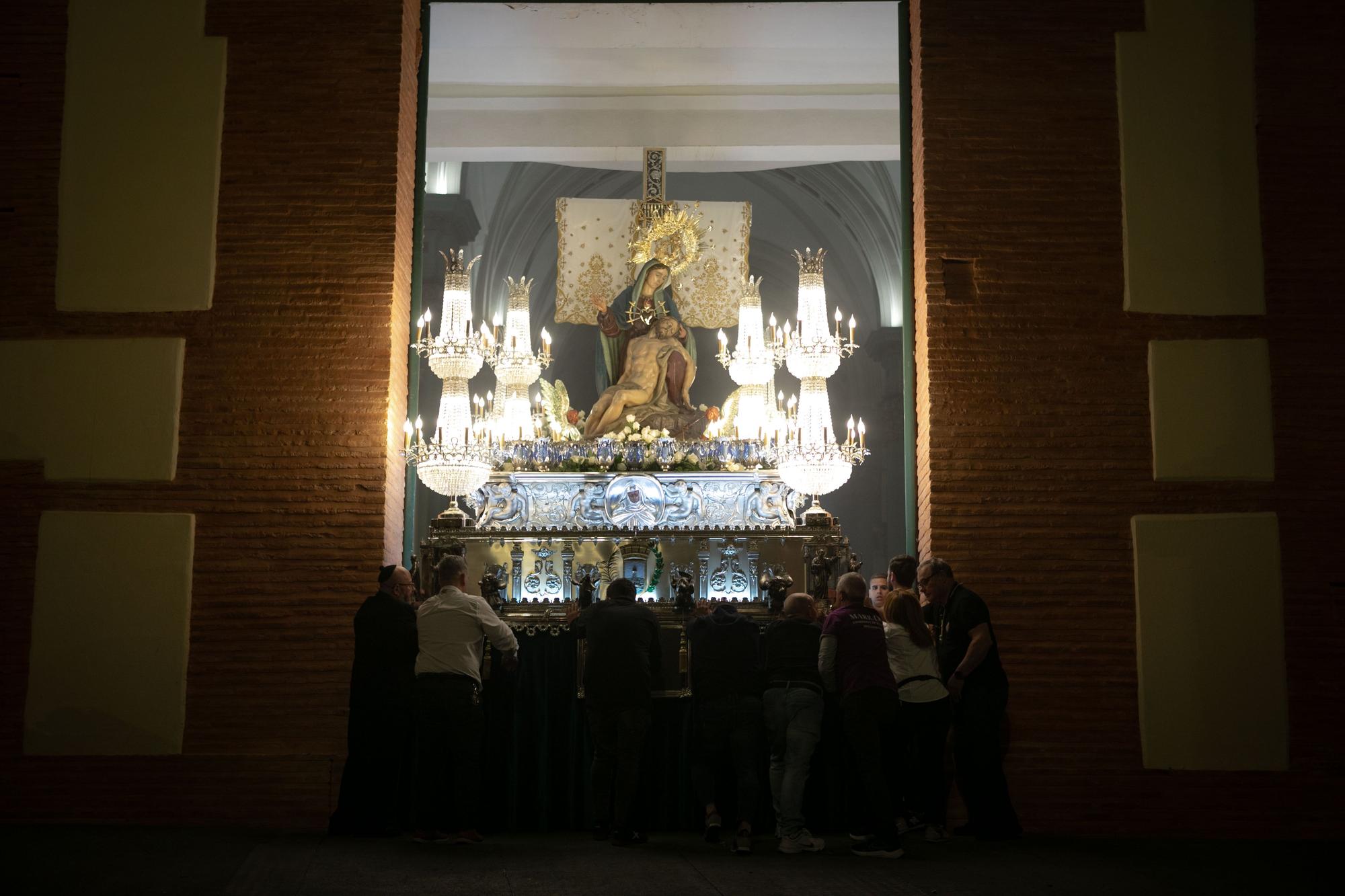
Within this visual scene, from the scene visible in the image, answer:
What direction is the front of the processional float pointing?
toward the camera

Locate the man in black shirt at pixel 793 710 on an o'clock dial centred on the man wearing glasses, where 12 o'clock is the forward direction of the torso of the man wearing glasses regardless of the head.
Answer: The man in black shirt is roughly at 11 o'clock from the man wearing glasses.

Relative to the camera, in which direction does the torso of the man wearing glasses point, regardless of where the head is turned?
to the viewer's left

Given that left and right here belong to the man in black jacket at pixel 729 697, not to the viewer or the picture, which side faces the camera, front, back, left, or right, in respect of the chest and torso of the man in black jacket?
back

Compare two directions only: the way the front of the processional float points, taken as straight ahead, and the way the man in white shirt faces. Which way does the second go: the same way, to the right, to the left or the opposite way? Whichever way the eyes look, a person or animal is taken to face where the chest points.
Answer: the opposite way

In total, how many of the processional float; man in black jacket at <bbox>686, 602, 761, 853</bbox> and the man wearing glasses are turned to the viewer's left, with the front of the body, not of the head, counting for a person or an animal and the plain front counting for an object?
1

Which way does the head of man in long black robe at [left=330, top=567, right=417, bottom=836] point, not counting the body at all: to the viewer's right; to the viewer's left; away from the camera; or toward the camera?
to the viewer's right

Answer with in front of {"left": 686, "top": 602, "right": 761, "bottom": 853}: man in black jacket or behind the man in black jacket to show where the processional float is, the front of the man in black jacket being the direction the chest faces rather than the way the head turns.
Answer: in front

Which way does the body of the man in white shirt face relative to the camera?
away from the camera

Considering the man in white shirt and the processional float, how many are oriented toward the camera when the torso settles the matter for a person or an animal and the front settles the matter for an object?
1

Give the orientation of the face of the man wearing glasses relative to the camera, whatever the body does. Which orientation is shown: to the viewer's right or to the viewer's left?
to the viewer's left

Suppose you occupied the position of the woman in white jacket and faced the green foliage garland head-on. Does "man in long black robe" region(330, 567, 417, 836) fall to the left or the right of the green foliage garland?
left

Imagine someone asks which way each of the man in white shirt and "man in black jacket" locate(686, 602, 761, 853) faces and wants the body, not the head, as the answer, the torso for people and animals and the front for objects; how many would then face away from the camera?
2

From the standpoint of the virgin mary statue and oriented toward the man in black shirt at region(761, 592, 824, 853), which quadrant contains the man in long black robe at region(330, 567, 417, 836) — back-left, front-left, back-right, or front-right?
front-right

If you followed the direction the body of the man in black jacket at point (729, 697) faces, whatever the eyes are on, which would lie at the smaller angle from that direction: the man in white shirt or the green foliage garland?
the green foliage garland

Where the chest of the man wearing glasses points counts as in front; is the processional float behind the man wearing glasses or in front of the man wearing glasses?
in front

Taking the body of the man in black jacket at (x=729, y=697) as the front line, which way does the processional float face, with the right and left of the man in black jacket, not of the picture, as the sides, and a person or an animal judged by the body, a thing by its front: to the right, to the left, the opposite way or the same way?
the opposite way

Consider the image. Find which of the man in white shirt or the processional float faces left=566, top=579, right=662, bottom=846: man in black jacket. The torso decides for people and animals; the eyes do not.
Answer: the processional float

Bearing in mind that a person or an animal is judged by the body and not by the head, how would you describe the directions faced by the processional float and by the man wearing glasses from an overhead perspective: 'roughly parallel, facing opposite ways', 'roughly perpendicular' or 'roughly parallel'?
roughly perpendicular
